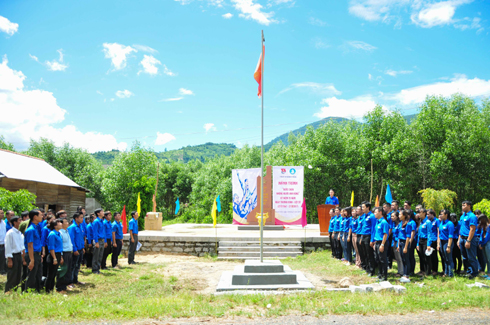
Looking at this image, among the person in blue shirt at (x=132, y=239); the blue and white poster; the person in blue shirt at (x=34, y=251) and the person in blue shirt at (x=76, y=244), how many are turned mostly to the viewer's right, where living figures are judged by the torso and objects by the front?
3

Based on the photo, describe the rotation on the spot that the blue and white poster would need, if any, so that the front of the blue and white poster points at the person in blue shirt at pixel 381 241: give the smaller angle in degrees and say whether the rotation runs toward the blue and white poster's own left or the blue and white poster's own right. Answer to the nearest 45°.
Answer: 0° — it already faces them

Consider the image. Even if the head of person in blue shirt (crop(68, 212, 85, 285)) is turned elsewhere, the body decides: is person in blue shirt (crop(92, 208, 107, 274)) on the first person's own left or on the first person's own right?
on the first person's own left

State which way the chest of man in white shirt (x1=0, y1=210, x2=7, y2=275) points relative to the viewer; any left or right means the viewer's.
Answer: facing to the right of the viewer

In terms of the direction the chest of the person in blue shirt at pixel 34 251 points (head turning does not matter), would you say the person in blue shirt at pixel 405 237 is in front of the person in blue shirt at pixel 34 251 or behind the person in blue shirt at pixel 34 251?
in front

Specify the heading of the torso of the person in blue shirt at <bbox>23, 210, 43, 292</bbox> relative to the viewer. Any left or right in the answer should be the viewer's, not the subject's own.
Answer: facing to the right of the viewer

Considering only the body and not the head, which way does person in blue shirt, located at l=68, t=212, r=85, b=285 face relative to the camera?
to the viewer's right
